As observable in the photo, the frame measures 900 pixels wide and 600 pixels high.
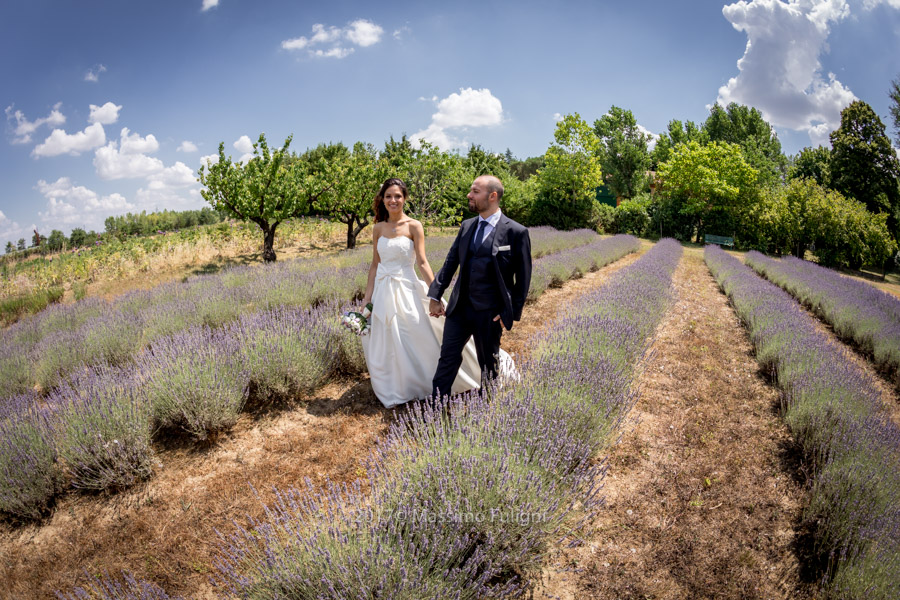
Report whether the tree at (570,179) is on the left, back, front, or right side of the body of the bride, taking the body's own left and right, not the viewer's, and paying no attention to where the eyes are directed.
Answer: back

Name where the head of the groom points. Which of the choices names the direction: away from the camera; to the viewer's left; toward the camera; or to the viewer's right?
to the viewer's left

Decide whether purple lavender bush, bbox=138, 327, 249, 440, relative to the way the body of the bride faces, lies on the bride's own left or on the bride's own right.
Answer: on the bride's own right

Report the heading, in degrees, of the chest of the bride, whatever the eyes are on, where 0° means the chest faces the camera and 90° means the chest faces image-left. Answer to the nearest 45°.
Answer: approximately 0°

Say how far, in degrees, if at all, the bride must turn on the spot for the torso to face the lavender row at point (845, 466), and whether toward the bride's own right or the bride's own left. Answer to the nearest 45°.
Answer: approximately 45° to the bride's own left

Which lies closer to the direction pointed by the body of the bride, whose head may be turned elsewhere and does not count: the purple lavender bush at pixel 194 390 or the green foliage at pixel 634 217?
the purple lavender bush

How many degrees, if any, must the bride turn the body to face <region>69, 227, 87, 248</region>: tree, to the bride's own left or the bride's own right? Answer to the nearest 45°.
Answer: approximately 135° to the bride's own right
